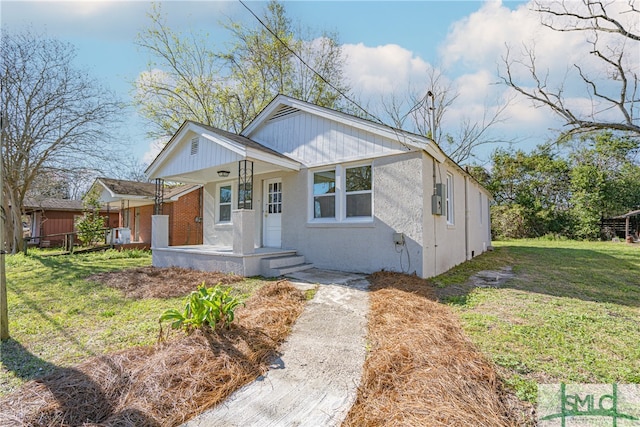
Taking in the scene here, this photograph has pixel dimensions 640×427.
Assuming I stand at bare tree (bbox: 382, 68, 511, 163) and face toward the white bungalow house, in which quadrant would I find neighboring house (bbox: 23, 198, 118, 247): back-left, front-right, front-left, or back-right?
front-right

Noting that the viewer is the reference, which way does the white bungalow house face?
facing the viewer and to the left of the viewer

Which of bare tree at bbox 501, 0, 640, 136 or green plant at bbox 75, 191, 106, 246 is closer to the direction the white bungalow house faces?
the green plant

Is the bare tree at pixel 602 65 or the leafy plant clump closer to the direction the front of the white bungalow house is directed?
the leafy plant clump

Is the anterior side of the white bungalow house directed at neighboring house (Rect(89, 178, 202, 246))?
no

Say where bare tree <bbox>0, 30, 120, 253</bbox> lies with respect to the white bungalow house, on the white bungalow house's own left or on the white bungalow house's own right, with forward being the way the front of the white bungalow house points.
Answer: on the white bungalow house's own right

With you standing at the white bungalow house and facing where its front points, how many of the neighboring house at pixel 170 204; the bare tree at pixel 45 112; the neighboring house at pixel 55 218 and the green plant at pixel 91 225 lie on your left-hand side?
0

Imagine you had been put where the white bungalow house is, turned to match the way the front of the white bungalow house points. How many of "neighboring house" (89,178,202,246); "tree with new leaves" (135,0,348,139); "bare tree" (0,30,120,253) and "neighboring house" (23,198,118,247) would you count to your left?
0

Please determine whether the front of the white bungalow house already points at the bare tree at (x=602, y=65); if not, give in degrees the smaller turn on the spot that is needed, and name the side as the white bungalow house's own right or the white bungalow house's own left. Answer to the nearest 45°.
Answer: approximately 135° to the white bungalow house's own left

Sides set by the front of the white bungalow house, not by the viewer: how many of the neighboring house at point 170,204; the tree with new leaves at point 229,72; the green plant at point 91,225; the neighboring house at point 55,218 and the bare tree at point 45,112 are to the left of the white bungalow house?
0

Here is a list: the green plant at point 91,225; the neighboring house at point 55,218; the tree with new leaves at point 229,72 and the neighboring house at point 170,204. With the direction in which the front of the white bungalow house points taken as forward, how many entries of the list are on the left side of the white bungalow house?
0

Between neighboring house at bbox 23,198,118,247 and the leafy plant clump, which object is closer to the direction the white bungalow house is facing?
the leafy plant clump

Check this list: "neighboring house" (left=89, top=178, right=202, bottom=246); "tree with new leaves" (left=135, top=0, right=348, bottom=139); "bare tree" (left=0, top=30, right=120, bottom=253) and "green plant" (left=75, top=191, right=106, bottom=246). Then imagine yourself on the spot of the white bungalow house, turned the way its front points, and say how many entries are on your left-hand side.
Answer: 0

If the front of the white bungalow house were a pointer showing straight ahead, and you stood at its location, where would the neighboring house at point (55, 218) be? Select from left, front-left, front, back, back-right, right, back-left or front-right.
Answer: right

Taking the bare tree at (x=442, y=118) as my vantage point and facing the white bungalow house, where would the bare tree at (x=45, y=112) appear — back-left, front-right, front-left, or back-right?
front-right

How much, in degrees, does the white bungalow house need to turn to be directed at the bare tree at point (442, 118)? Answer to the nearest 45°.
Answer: approximately 180°

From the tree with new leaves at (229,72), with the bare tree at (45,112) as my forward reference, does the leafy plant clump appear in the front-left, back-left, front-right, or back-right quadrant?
front-left
